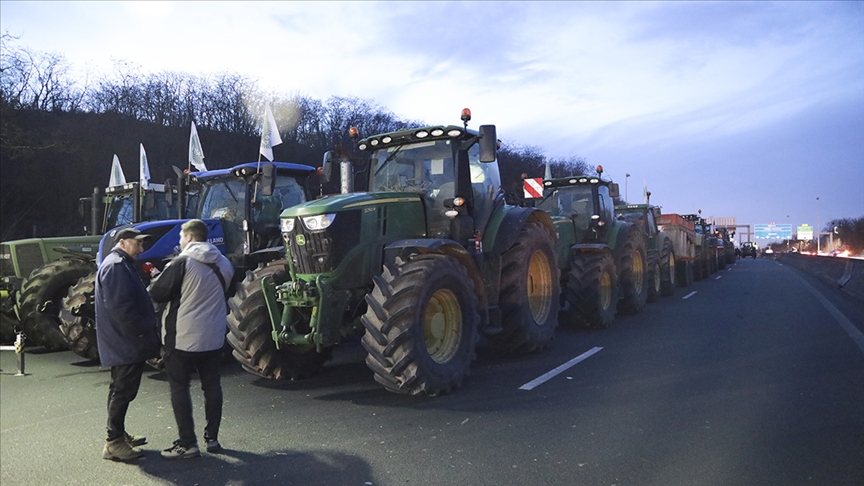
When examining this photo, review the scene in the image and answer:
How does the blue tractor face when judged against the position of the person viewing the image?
facing the viewer and to the left of the viewer

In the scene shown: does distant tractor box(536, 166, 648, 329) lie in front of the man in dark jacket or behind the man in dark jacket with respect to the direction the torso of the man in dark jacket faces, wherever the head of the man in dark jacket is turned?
in front

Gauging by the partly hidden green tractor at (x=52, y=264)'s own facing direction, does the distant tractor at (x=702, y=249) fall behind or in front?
behind

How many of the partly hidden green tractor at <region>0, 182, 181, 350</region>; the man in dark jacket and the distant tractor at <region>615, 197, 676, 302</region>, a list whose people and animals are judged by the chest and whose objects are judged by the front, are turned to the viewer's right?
1

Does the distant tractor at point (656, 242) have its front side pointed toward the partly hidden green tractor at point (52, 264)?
yes

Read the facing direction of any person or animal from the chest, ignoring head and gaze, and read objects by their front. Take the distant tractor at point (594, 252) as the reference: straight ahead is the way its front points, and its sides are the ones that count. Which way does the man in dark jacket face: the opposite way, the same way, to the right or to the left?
the opposite way

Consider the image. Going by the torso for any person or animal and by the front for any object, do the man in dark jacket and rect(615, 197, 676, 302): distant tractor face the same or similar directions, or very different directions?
very different directions

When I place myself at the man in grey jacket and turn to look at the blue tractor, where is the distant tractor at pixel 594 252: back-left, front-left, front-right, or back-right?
front-right

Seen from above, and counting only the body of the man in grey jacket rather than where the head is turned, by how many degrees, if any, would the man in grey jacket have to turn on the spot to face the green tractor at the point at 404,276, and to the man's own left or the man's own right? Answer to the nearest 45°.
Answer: approximately 90° to the man's own right

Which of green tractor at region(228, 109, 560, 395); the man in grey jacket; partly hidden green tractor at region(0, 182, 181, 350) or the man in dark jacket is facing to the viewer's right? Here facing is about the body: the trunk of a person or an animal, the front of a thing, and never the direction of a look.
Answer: the man in dark jacket

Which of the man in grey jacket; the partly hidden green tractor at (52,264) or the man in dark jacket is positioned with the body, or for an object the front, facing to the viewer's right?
the man in dark jacket

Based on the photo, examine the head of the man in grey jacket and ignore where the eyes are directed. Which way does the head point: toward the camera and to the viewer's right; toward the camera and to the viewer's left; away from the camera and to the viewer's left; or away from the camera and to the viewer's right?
away from the camera and to the viewer's left

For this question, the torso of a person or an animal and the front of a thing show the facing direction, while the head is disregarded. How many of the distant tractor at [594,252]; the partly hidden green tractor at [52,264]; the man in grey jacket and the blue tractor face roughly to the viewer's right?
0

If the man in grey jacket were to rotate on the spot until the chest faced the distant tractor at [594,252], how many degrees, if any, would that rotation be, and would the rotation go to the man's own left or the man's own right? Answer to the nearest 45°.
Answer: approximately 90° to the man's own right

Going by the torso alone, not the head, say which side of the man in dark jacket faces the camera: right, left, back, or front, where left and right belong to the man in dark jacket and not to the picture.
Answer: right

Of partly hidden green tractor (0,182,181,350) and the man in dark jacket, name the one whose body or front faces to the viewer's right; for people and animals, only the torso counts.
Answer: the man in dark jacket

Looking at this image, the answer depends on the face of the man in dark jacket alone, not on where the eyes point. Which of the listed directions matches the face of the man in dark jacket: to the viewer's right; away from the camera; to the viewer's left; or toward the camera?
to the viewer's right

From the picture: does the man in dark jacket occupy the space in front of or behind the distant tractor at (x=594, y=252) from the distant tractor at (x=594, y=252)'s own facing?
in front
